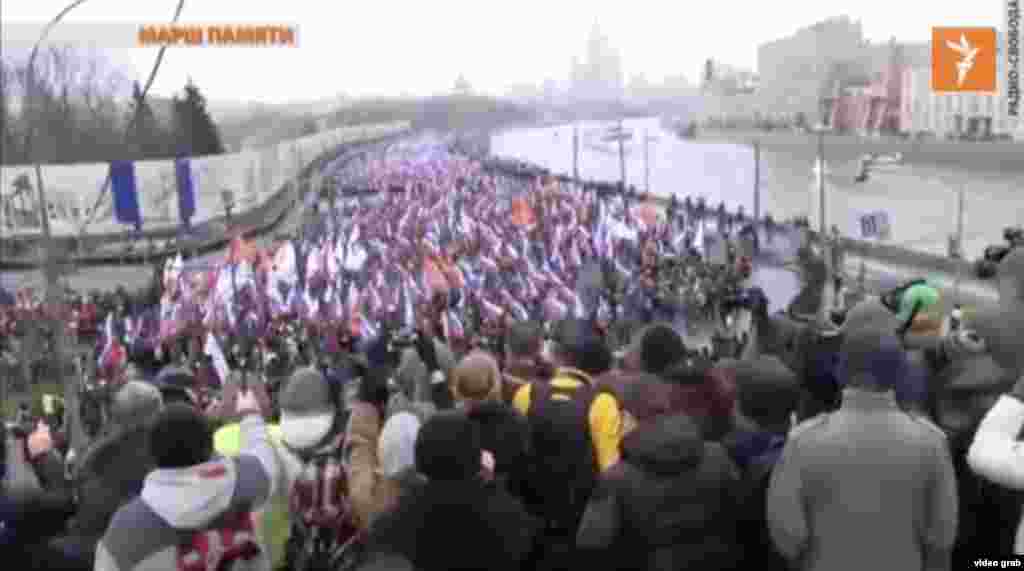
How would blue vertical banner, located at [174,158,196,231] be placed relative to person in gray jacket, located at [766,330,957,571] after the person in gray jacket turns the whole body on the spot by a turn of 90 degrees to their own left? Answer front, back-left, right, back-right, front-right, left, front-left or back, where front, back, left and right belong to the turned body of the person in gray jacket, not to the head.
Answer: front-right

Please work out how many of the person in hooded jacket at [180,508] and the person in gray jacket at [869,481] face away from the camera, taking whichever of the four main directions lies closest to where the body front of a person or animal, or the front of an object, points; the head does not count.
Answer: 2

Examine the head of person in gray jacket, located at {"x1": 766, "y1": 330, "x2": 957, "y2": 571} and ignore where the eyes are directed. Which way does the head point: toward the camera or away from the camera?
away from the camera

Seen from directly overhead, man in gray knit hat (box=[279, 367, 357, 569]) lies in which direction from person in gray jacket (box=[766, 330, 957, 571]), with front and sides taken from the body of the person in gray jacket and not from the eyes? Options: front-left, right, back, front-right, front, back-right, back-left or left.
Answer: left

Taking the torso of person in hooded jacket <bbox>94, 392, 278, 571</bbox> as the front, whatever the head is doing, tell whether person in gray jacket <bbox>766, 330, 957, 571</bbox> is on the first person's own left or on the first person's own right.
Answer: on the first person's own right

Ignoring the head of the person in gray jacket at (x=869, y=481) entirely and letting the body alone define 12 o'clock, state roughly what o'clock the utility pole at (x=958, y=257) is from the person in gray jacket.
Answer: The utility pole is roughly at 12 o'clock from the person in gray jacket.

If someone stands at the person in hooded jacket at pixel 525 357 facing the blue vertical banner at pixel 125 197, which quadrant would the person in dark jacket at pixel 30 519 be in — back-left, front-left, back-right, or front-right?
back-left

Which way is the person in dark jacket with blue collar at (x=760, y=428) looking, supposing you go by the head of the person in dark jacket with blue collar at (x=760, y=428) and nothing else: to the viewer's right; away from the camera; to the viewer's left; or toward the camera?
away from the camera

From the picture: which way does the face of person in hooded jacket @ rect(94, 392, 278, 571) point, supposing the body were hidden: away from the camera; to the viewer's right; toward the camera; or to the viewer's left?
away from the camera

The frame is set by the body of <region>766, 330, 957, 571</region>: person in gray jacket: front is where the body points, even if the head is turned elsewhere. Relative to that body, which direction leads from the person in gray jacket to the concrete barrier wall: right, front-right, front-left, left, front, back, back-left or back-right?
front-left

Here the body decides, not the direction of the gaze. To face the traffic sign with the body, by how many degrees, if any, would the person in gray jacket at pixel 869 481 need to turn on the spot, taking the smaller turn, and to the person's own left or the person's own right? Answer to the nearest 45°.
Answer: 0° — they already face it

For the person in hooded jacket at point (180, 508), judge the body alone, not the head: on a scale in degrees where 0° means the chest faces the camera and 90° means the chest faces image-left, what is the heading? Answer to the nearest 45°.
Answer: approximately 180°

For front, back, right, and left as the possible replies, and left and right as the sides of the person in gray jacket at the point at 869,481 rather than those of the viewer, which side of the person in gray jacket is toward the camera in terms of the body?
back

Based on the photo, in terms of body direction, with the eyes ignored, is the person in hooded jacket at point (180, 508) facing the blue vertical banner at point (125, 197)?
yes

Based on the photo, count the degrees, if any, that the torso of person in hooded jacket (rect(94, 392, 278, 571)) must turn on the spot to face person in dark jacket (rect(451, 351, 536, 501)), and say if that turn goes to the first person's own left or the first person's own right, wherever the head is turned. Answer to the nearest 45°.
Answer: approximately 45° to the first person's own right

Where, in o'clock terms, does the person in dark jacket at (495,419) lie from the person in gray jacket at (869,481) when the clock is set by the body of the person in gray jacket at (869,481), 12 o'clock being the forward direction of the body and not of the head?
the person in dark jacket at (495,419) is roughly at 10 o'clock from the person in gray jacket at (869,481).

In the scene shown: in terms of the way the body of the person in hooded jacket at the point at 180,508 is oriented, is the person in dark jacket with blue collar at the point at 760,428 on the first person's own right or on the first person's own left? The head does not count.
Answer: on the first person's own right
